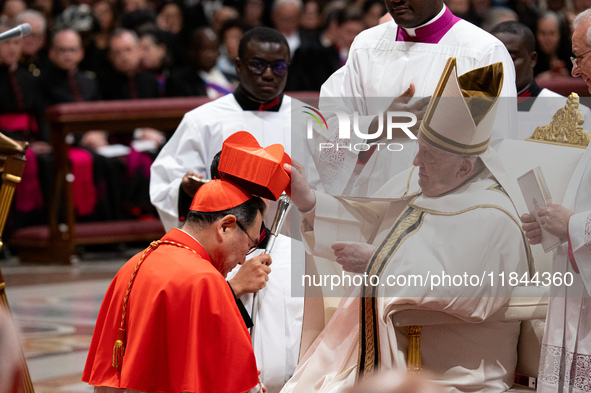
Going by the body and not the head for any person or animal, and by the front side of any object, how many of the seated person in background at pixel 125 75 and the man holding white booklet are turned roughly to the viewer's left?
1

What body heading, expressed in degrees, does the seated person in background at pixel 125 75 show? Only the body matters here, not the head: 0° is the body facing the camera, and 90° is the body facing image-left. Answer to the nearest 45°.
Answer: approximately 0°

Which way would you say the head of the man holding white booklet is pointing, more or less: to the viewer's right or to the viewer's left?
to the viewer's left

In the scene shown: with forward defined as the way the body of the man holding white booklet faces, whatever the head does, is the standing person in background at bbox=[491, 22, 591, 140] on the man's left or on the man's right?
on the man's right

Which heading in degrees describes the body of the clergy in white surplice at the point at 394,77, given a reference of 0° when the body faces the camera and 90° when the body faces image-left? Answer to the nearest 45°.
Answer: approximately 45°

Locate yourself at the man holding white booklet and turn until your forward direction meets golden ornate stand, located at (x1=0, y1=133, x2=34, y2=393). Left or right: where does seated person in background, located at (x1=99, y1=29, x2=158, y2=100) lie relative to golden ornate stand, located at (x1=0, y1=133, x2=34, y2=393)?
right

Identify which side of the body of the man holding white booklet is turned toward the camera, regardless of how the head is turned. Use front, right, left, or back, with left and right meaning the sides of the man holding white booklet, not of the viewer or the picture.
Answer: left

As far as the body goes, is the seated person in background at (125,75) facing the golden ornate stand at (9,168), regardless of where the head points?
yes

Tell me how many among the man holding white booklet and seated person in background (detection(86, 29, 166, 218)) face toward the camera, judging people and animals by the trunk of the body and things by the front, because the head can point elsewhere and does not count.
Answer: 1

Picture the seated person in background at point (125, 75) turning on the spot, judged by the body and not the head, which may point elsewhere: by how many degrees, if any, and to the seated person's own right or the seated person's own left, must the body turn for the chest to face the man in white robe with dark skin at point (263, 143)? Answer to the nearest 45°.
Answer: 0° — they already face them
